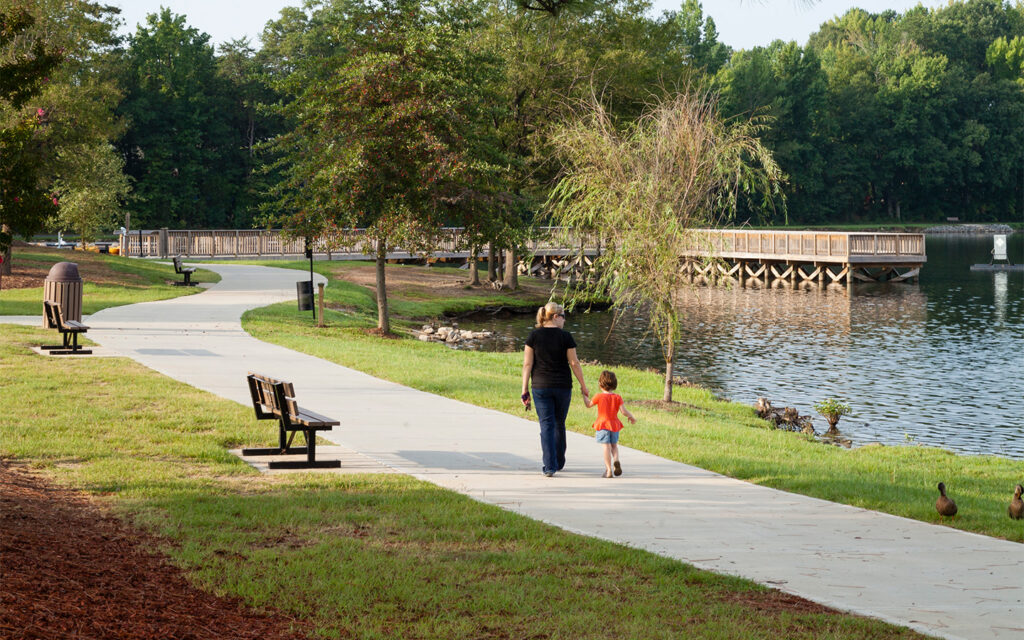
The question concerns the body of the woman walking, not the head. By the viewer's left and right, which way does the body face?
facing away from the viewer

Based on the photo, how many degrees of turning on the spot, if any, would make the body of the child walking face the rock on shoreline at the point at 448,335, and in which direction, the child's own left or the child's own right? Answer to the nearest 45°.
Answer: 0° — they already face it

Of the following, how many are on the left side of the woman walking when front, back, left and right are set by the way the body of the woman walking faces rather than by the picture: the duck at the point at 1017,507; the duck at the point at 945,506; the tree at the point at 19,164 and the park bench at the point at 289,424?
2

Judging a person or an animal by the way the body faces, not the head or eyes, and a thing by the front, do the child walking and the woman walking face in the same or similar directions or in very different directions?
same or similar directions

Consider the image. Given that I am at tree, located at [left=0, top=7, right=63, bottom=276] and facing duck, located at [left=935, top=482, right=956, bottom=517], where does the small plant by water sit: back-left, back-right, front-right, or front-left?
front-left

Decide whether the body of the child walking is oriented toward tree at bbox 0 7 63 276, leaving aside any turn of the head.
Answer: no

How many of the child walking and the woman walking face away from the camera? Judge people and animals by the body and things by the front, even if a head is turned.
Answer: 2

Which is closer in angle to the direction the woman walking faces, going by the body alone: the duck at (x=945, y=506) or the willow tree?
the willow tree

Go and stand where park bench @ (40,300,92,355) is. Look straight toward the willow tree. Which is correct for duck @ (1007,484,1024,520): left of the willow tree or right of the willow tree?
right

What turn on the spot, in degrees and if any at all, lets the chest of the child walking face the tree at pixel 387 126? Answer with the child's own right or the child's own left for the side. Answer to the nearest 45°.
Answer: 0° — they already face it

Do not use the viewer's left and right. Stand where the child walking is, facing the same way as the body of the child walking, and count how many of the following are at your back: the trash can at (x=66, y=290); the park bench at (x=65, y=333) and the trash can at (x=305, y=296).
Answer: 0

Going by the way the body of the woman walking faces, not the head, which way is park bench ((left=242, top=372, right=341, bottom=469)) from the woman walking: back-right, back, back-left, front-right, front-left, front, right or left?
left

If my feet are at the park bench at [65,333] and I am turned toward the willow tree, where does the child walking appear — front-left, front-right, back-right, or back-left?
front-right

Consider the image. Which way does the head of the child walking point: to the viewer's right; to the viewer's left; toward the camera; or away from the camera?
away from the camera

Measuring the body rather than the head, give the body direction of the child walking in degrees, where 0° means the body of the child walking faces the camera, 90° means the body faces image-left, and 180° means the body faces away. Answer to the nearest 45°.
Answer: approximately 180°

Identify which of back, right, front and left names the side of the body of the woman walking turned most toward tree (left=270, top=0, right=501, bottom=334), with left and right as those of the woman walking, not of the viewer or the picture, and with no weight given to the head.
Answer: front
